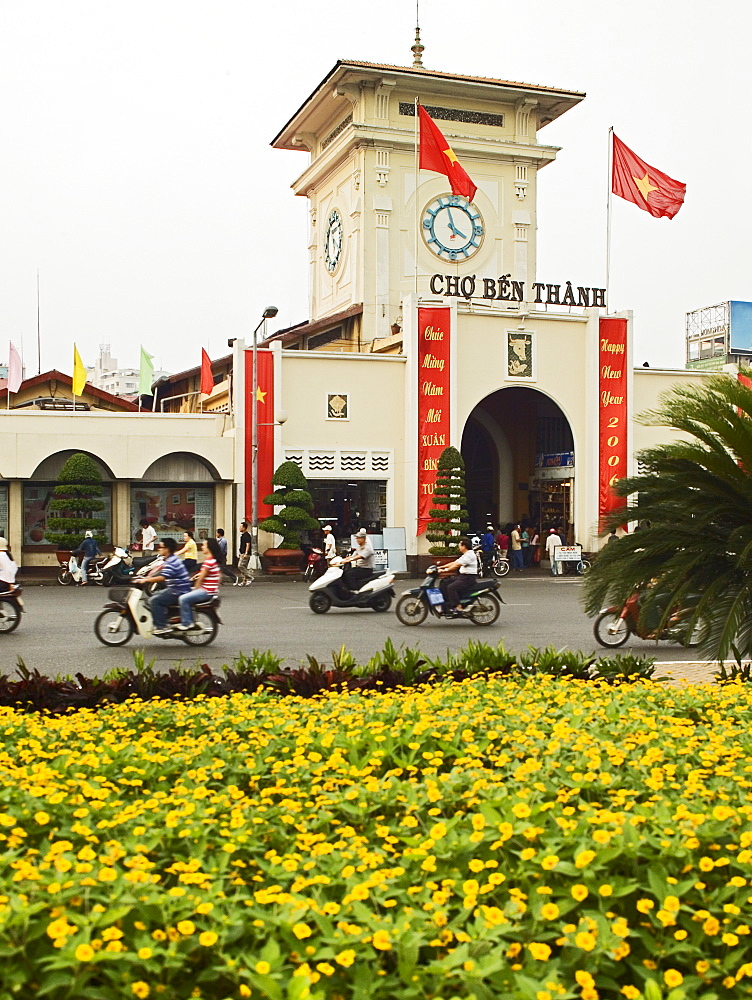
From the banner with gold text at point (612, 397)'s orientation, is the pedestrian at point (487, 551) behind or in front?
in front

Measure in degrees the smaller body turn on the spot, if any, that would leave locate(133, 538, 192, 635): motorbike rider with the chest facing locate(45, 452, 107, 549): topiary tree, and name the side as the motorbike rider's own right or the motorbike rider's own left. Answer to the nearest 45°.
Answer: approximately 90° to the motorbike rider's own right

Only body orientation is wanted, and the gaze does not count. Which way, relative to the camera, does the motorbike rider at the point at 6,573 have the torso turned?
to the viewer's left

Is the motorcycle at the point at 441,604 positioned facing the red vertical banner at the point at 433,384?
no

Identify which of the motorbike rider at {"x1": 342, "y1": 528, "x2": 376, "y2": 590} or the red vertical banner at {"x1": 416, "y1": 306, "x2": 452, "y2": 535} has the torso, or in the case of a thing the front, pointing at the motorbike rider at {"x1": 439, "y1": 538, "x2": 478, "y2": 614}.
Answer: the red vertical banner

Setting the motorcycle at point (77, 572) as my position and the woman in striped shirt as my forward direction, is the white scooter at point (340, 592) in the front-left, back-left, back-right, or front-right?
front-left

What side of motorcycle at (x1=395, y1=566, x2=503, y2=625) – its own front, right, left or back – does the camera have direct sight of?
left

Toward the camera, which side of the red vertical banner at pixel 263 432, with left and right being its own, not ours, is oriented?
front

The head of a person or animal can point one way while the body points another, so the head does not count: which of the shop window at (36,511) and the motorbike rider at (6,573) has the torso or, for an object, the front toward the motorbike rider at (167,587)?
the shop window

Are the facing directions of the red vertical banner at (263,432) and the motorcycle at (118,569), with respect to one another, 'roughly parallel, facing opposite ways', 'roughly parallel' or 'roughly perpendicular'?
roughly perpendicular

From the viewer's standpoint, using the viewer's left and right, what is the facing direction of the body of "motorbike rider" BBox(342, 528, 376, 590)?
facing to the left of the viewer

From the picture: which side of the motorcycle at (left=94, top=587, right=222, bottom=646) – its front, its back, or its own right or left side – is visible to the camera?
left

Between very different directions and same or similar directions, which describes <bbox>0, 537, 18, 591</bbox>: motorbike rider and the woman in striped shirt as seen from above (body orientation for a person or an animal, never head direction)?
same or similar directions

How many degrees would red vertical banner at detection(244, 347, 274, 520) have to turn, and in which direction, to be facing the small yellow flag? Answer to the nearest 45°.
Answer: approximately 135° to its right

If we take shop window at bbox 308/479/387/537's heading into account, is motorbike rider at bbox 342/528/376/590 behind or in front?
in front

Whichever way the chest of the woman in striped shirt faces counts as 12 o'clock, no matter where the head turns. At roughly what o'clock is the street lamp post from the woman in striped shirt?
The street lamp post is roughly at 3 o'clock from the woman in striped shirt.

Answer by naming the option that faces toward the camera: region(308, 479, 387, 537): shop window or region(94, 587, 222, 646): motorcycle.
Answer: the shop window

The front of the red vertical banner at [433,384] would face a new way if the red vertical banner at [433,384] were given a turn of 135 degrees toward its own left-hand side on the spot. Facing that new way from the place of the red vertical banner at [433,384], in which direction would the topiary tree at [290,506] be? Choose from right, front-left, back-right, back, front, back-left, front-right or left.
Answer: back

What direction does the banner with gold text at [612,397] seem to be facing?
toward the camera

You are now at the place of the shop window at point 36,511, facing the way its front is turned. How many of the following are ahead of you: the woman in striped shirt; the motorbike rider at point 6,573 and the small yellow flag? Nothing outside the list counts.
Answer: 2

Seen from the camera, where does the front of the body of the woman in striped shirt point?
to the viewer's left

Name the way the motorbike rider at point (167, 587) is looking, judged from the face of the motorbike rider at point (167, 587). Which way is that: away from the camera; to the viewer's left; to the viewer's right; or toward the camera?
to the viewer's left
